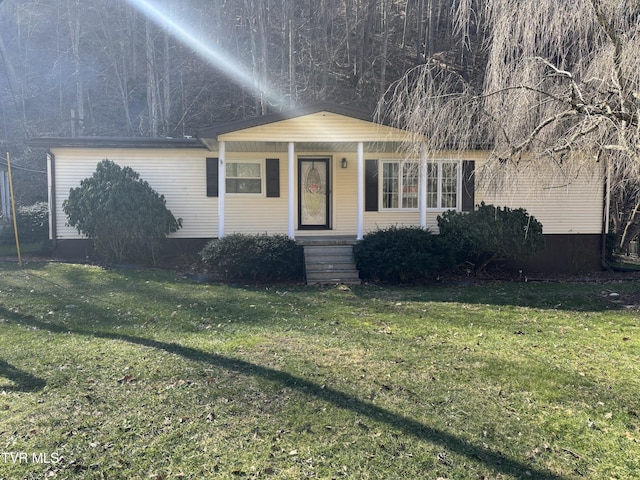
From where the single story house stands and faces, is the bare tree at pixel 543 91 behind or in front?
in front

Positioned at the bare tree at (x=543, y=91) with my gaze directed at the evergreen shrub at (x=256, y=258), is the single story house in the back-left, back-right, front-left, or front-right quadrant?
front-right

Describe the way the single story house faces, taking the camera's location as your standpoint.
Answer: facing the viewer

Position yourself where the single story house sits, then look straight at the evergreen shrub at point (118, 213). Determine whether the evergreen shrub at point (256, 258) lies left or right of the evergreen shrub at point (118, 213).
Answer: left

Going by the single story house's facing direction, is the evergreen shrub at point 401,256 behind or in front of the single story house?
in front

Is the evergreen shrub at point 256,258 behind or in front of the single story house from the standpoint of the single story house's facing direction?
in front
